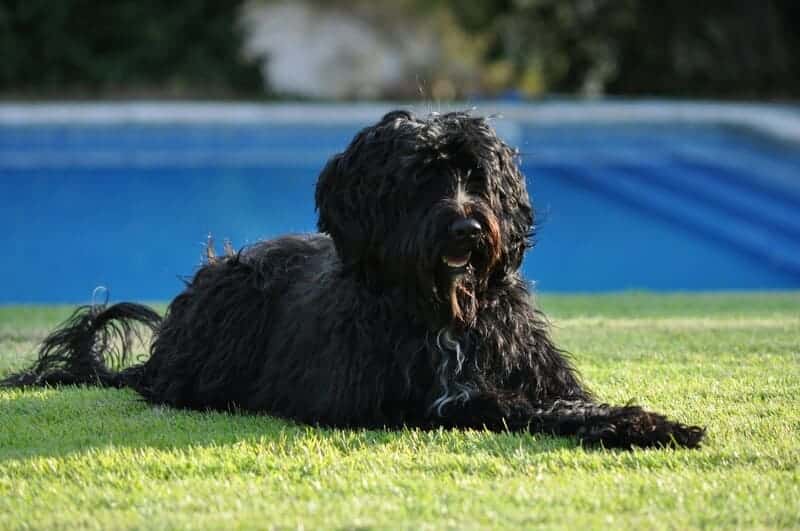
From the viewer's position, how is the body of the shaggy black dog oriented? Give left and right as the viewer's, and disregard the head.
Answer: facing the viewer and to the right of the viewer

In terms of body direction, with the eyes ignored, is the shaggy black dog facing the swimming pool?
no
